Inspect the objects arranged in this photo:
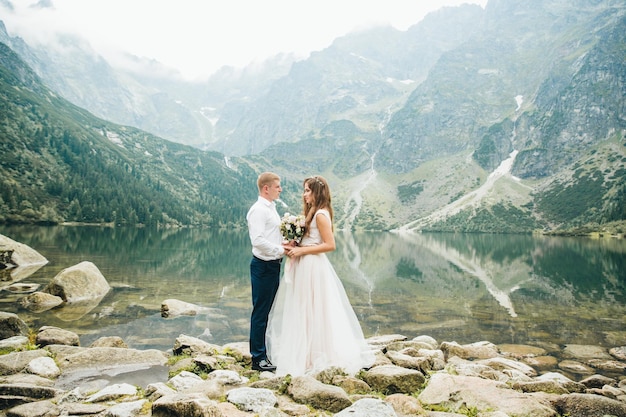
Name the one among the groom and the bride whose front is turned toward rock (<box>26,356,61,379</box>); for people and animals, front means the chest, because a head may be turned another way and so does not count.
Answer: the bride

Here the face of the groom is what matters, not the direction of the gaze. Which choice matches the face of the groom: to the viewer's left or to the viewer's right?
to the viewer's right

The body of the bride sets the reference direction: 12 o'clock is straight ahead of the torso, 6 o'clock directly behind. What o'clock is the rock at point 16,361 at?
The rock is roughly at 12 o'clock from the bride.

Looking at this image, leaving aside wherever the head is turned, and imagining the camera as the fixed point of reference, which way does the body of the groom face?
to the viewer's right

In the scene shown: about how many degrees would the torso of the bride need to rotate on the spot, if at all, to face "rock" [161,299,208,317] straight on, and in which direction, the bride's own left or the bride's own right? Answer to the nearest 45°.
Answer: approximately 45° to the bride's own right

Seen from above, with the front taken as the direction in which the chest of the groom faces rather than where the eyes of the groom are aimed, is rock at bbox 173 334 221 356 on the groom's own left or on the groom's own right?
on the groom's own left

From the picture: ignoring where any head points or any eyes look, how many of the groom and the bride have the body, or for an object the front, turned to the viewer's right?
1

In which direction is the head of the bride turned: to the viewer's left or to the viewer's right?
to the viewer's left

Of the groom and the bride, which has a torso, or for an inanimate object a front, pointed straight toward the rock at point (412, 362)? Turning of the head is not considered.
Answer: the groom

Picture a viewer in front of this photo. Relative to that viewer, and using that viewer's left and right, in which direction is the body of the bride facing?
facing to the left of the viewer

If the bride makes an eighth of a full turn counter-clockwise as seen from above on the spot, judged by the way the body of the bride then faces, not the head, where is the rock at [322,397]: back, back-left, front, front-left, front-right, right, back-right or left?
front-left

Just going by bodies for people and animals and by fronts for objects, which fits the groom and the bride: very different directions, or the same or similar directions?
very different directions

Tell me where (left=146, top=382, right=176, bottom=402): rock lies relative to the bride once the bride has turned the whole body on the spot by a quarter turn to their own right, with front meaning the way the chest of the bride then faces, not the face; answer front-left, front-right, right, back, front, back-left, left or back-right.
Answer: back-left

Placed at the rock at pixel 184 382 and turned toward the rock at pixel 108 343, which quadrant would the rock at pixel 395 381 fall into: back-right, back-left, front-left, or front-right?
back-right

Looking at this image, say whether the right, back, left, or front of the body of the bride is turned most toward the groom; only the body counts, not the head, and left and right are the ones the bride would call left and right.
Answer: front

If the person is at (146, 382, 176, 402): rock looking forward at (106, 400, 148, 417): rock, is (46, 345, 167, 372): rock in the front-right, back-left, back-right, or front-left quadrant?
back-right

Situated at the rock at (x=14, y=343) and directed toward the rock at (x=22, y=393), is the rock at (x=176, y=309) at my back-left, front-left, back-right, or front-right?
back-left
